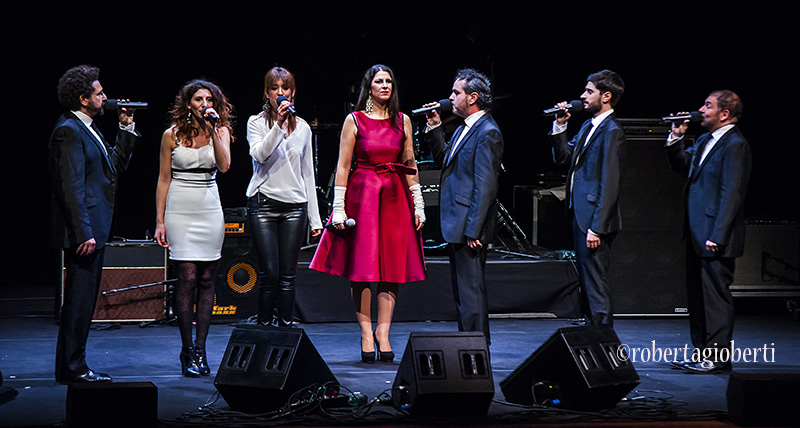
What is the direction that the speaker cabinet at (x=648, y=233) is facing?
toward the camera

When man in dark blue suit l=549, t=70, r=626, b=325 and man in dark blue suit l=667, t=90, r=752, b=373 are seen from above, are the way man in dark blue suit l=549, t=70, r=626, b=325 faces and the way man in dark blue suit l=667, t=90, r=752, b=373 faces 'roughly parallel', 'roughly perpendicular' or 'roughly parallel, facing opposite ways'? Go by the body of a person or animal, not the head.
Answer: roughly parallel

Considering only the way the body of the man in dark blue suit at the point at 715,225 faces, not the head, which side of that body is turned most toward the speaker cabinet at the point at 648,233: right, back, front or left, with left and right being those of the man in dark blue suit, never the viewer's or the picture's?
right

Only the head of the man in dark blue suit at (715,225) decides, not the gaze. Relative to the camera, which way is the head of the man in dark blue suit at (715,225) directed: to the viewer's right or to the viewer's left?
to the viewer's left

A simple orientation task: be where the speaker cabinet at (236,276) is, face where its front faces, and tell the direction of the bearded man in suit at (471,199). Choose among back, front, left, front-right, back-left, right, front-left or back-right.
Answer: front-left

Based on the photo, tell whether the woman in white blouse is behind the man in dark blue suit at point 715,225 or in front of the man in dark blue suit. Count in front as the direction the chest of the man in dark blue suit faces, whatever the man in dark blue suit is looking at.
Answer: in front

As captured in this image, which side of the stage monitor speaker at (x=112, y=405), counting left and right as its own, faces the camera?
back

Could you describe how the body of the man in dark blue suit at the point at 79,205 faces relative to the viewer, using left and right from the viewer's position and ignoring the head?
facing to the right of the viewer

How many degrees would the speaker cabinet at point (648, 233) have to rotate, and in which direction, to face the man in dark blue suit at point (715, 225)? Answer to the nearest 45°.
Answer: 0° — it already faces them

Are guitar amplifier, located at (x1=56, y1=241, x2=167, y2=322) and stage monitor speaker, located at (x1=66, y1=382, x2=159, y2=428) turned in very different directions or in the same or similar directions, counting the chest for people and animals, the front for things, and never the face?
very different directions

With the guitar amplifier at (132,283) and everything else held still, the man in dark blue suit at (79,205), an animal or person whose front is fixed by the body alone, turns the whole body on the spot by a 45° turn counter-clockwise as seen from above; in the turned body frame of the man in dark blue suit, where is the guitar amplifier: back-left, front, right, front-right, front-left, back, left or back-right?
front-left

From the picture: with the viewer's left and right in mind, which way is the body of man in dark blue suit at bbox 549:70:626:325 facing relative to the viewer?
facing to the left of the viewer
